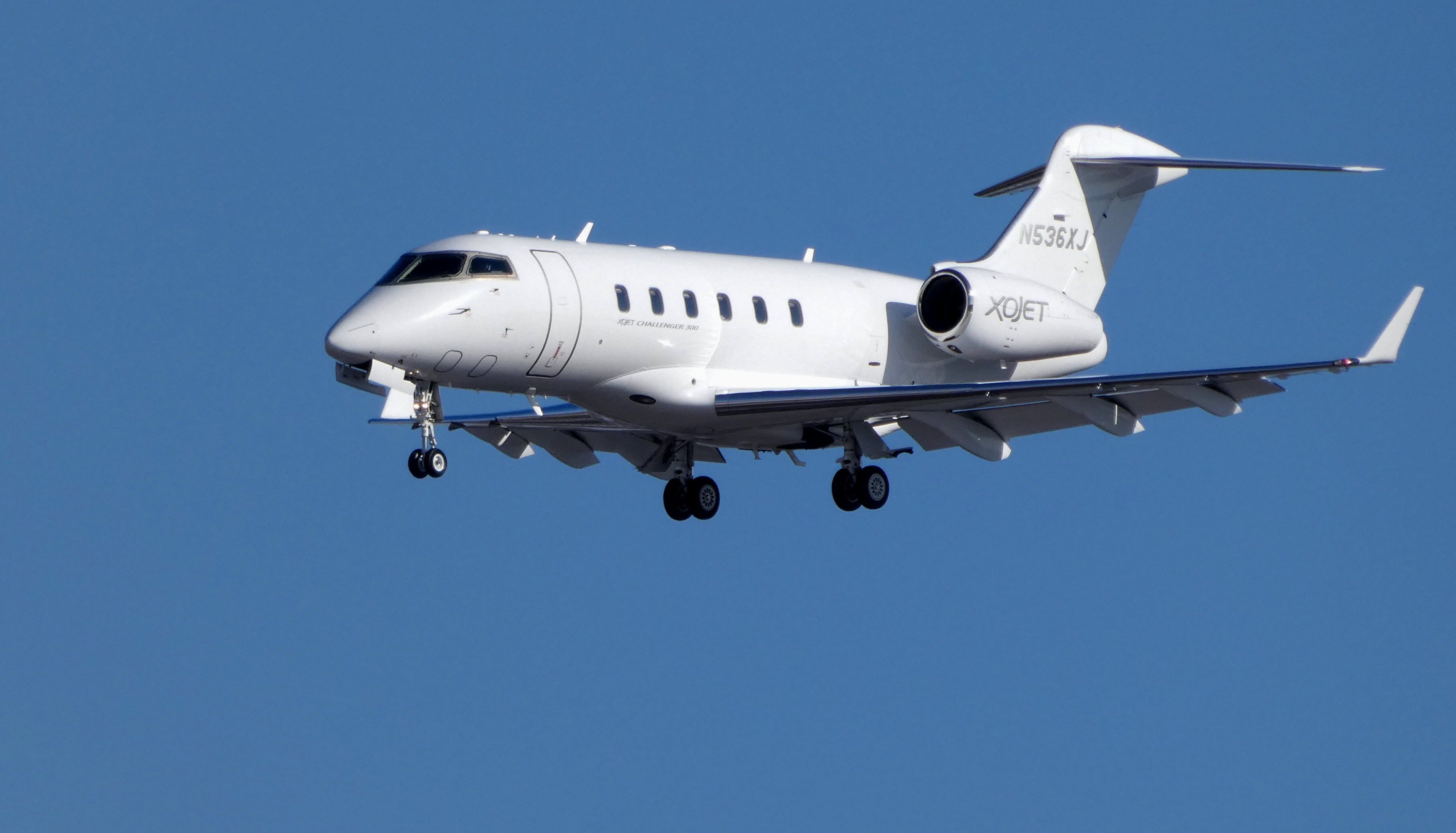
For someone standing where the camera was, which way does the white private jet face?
facing the viewer and to the left of the viewer
